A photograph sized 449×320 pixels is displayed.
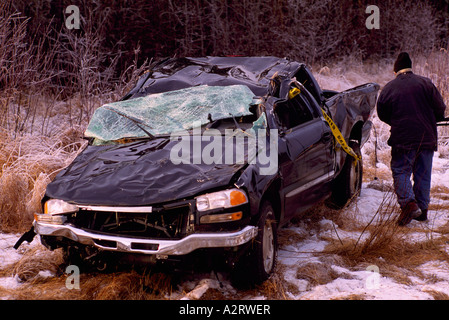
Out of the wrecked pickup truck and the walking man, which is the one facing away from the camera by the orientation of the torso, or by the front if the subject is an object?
the walking man

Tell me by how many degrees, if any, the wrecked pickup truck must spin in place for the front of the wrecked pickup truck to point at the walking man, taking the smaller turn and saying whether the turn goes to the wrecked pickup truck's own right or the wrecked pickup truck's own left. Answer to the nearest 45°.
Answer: approximately 180°

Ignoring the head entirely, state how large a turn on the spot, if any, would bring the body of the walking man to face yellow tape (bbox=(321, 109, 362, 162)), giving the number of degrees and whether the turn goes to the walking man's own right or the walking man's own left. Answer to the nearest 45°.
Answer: approximately 135° to the walking man's own left

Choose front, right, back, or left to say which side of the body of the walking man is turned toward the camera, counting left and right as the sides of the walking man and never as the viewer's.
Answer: back

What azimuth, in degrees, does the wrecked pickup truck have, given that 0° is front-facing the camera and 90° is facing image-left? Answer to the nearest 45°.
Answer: approximately 45°

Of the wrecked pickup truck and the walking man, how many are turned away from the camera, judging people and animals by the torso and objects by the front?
1

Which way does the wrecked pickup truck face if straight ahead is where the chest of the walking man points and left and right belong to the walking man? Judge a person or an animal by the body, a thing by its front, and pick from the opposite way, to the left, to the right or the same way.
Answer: the opposite way

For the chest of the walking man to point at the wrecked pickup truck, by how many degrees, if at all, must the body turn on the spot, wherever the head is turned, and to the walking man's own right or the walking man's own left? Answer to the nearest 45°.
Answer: approximately 135° to the walking man's own left
